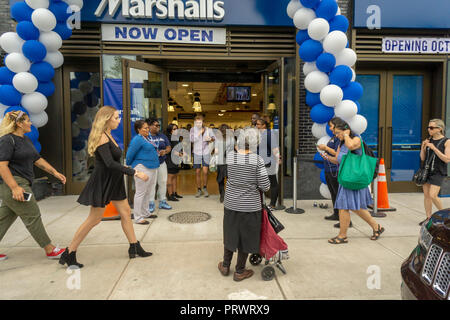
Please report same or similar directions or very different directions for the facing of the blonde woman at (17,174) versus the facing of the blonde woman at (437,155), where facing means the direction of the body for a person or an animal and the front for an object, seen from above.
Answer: very different directions

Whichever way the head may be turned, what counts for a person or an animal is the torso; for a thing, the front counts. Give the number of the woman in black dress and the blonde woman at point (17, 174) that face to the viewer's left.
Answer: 0

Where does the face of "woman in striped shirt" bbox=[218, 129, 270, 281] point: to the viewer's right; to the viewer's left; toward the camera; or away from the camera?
away from the camera

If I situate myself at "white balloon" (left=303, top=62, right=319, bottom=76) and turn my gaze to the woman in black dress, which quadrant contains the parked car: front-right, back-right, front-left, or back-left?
front-left

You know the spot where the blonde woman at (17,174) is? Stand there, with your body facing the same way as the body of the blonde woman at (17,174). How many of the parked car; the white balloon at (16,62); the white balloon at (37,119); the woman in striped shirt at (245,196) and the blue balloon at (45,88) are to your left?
3

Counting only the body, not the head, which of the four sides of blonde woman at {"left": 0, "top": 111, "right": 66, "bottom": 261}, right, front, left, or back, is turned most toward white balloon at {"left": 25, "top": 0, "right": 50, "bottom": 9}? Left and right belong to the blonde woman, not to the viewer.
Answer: left

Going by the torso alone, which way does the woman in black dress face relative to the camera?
to the viewer's right

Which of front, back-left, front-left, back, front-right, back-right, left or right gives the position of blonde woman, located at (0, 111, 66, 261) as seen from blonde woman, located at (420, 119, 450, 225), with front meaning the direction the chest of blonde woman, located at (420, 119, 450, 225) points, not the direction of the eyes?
front

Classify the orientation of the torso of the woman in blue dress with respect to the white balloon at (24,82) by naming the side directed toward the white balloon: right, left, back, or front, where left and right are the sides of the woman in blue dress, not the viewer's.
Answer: front

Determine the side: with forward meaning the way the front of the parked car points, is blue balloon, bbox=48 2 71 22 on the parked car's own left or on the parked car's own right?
on the parked car's own right

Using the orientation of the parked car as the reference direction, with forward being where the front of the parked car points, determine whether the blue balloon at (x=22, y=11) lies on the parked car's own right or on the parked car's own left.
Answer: on the parked car's own right

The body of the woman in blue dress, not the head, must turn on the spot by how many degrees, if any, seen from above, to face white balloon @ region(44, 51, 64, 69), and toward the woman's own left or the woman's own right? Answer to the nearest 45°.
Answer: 0° — they already face it

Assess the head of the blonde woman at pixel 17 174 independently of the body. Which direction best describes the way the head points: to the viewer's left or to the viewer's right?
to the viewer's right

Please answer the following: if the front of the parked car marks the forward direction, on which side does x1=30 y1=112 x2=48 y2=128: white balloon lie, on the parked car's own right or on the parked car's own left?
on the parked car's own right
